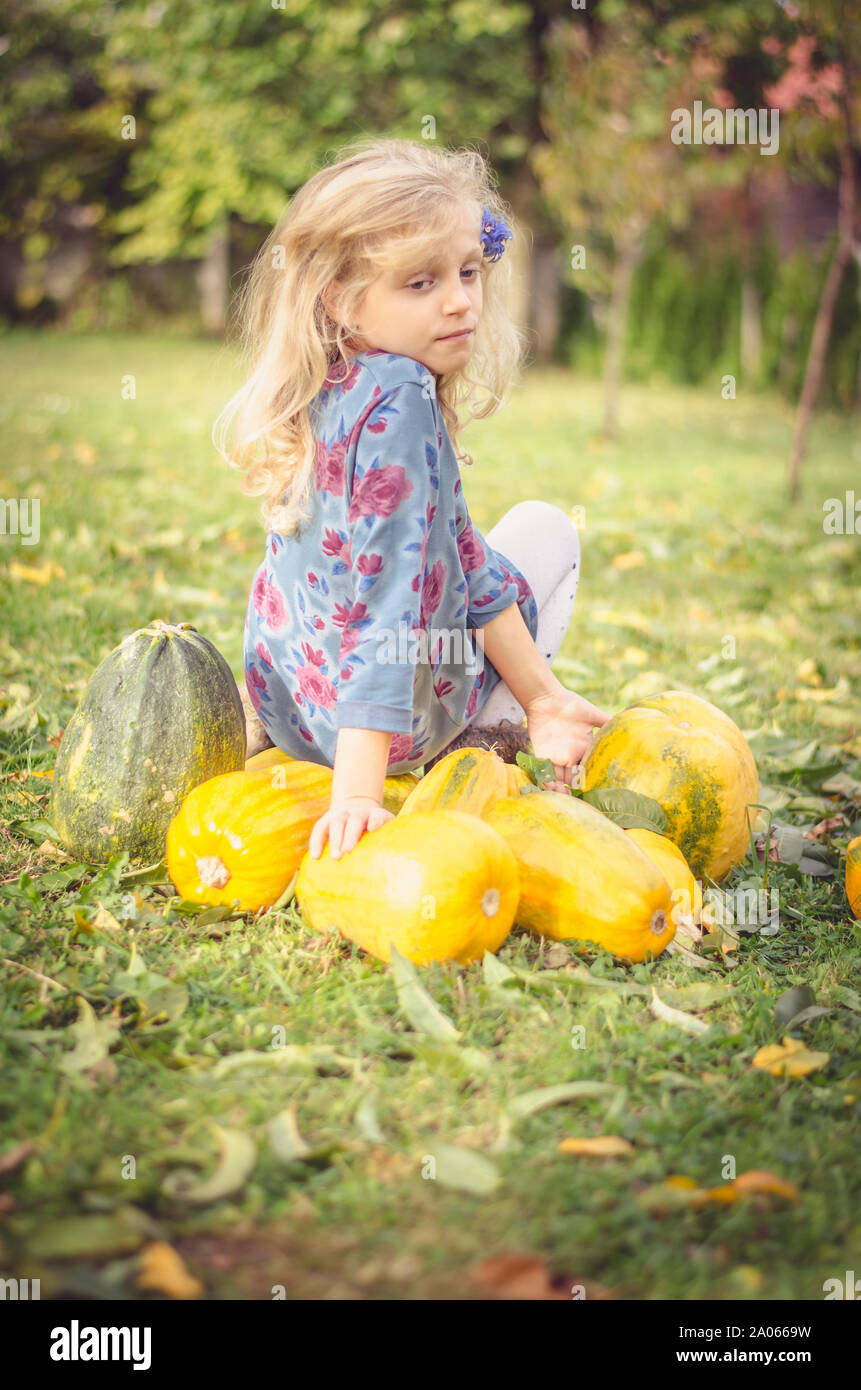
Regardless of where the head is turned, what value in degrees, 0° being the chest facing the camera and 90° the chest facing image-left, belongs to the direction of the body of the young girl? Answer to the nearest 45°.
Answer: approximately 270°

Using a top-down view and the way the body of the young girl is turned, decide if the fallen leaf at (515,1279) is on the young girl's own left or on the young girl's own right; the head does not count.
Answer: on the young girl's own right

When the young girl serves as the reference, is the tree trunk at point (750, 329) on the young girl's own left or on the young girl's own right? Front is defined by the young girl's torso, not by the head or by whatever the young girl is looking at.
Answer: on the young girl's own left

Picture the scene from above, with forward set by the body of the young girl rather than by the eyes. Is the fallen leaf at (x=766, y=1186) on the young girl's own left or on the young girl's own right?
on the young girl's own right
